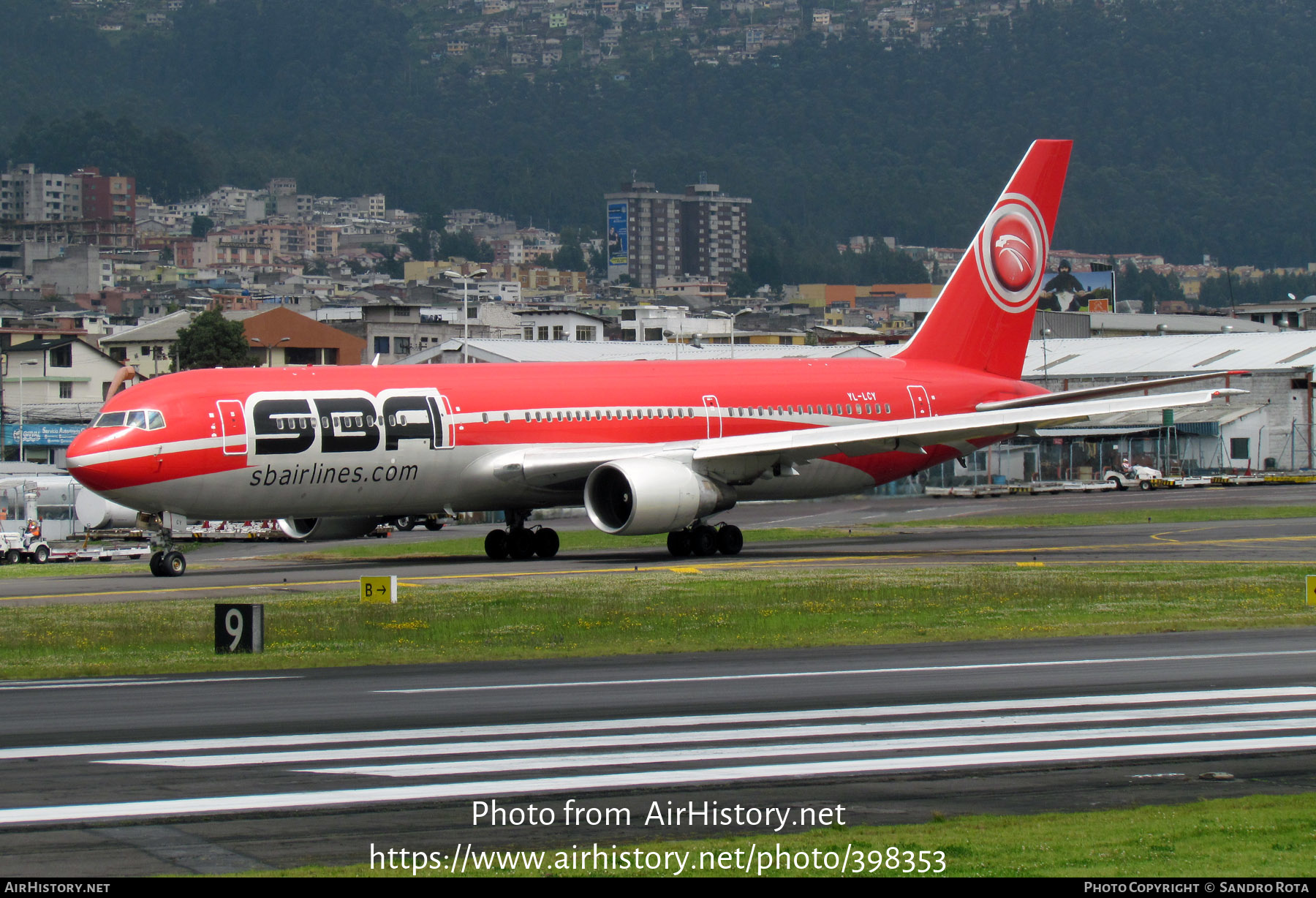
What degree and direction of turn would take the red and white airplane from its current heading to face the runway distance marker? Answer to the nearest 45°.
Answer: approximately 45° to its left

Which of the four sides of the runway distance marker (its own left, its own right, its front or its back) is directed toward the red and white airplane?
back

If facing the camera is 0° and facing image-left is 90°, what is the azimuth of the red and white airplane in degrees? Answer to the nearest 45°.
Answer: approximately 45°

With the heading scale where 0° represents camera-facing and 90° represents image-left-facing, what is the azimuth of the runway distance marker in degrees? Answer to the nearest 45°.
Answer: approximately 45°
